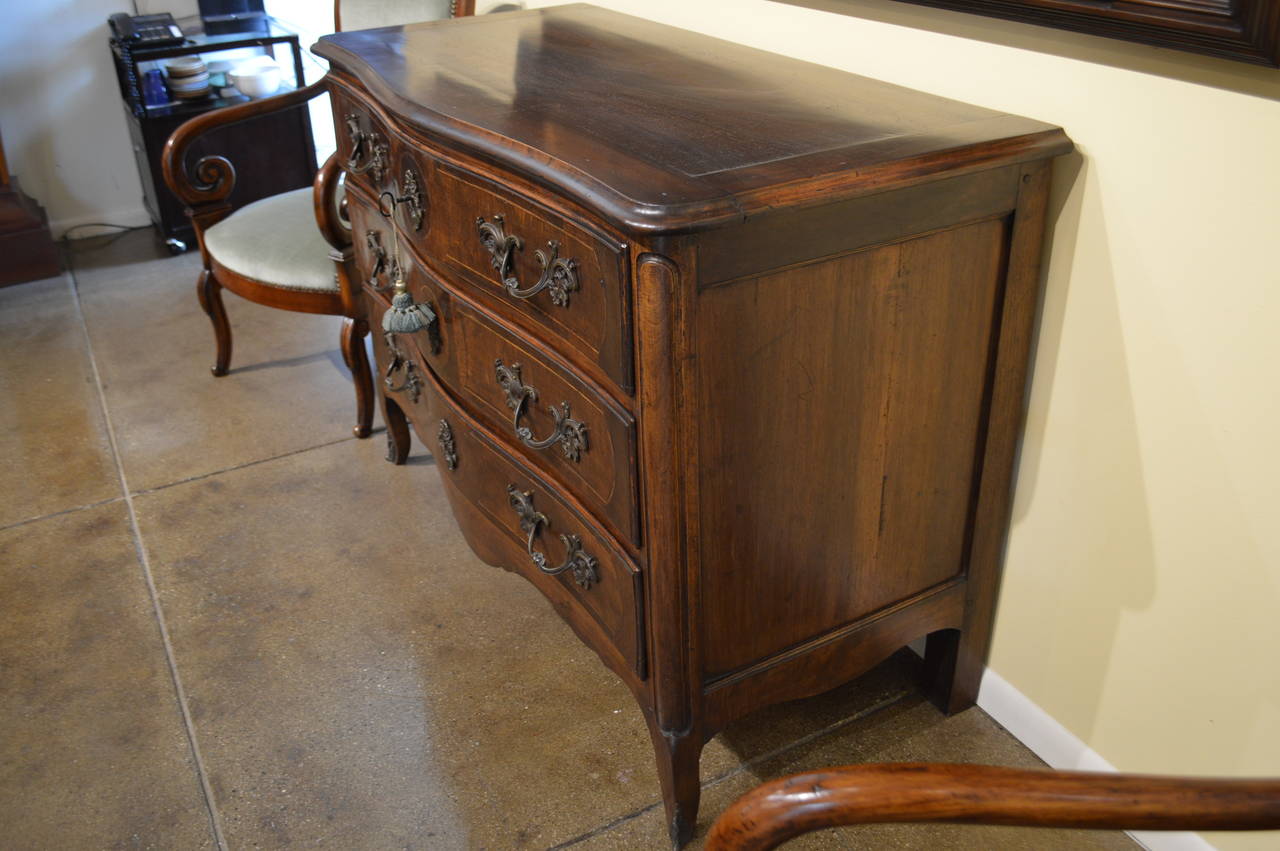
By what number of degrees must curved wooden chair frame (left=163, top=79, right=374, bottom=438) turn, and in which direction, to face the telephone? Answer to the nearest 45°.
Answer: approximately 135° to its right

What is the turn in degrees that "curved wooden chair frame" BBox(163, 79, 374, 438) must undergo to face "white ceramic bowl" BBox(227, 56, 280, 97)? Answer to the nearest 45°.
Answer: approximately 135° to its right

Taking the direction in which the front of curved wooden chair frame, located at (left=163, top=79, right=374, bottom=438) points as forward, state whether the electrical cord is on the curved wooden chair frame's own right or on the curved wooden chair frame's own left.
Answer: on the curved wooden chair frame's own right

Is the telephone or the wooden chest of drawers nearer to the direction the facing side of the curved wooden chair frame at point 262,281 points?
the wooden chest of drawers

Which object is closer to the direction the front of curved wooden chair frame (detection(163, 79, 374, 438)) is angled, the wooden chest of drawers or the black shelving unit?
the wooden chest of drawers

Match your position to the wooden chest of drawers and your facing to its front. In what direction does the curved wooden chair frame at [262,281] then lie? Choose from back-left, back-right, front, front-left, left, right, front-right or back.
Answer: right

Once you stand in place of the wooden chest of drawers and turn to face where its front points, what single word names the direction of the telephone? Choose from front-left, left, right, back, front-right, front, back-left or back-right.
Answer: right

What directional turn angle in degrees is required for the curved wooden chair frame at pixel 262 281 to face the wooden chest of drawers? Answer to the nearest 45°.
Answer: approximately 45° to its left

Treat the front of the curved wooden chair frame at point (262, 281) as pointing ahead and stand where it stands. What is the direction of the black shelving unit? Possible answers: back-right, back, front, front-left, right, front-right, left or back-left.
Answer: back-right

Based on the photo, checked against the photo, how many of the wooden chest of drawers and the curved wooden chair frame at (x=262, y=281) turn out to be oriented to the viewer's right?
0

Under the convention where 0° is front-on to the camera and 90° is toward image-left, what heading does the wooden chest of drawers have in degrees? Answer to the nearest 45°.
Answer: approximately 45°
